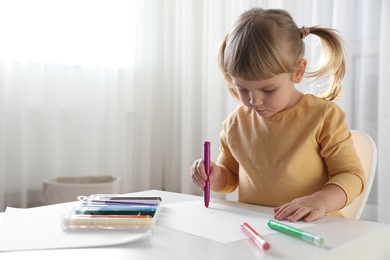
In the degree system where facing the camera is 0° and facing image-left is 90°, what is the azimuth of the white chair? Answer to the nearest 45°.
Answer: approximately 45°

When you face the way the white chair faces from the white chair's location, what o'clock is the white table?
The white table is roughly at 11 o'clock from the white chair.

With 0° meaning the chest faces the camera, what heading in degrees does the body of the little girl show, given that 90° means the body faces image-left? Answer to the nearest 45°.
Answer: approximately 45°
